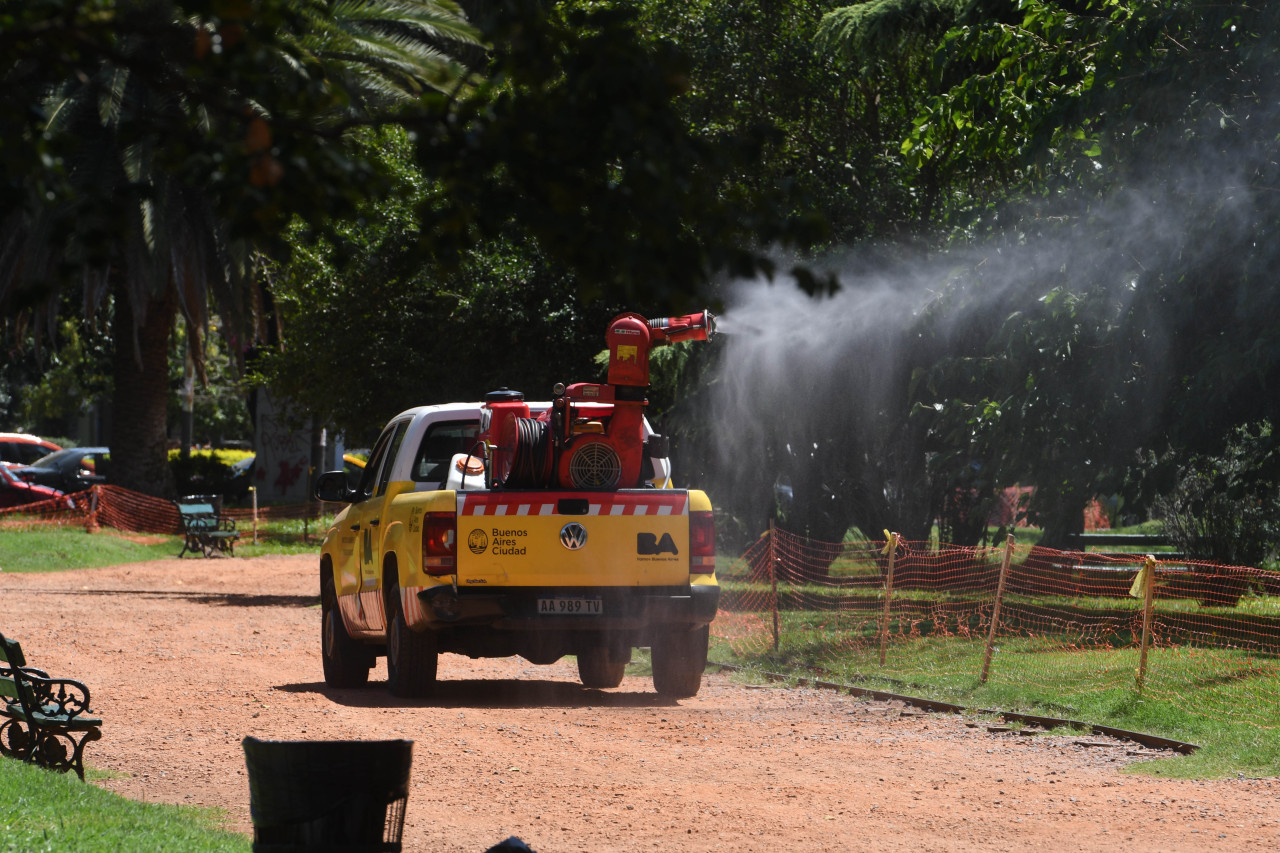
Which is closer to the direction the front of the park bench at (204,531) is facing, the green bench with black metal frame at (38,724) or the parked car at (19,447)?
the green bench with black metal frame

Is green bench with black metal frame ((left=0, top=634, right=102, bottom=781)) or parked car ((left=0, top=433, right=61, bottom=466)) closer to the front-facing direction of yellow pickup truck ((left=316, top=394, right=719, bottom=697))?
the parked car

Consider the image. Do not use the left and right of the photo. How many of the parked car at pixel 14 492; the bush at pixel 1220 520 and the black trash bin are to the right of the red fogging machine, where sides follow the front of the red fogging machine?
1

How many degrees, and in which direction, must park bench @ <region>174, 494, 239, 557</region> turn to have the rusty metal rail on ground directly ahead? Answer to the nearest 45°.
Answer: approximately 45° to its right

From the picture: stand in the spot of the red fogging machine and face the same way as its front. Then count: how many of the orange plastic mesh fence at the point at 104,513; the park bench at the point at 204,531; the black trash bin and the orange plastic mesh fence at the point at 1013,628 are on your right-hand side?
1

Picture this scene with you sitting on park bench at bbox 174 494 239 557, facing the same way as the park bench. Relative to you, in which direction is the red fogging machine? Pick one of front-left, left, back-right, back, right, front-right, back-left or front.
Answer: front-right

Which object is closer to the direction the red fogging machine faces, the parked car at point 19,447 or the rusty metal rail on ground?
the rusty metal rail on ground

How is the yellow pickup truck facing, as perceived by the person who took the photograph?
facing away from the viewer

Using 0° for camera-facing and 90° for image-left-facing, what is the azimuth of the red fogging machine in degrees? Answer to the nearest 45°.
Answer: approximately 270°

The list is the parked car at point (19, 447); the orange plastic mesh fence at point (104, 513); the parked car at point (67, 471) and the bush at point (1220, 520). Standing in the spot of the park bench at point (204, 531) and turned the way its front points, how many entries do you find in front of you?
1

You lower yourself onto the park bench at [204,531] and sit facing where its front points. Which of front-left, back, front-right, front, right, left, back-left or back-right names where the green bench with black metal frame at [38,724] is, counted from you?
front-right

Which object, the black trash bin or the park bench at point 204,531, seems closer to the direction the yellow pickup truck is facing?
the park bench

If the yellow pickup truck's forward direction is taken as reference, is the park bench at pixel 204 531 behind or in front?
in front

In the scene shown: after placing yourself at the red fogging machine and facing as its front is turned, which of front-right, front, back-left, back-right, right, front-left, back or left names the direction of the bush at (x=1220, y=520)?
front-left

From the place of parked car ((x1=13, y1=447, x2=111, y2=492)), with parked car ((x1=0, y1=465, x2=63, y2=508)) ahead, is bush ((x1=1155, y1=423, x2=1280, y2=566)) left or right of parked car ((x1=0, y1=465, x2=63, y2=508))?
left

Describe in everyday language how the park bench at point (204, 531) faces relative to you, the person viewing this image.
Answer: facing the viewer and to the right of the viewer
